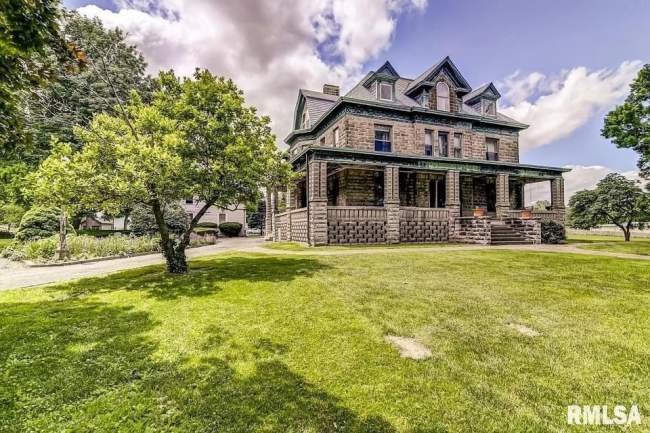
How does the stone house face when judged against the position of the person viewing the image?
facing the viewer and to the right of the viewer

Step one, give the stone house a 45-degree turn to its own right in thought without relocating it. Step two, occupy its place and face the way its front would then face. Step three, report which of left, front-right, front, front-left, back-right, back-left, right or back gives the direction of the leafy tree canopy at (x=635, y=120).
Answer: left

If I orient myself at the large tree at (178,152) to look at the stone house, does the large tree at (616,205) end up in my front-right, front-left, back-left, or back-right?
front-right

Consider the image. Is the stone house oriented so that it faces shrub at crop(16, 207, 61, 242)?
no

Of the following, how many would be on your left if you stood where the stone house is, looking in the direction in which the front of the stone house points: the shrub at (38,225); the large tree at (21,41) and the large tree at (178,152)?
0

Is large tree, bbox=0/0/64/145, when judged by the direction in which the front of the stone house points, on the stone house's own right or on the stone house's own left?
on the stone house's own right

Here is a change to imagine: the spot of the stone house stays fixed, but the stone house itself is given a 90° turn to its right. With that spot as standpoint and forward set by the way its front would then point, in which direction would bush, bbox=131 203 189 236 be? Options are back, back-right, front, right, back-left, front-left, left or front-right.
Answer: front-right

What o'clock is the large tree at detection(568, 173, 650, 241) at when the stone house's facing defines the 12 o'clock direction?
The large tree is roughly at 10 o'clock from the stone house.

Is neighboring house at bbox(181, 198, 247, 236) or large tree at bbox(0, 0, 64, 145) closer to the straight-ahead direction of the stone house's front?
the large tree

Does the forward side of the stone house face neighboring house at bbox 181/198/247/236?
no

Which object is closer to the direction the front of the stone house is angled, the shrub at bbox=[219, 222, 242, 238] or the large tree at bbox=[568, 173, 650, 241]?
the large tree

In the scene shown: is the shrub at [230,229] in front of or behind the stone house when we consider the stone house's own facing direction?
behind

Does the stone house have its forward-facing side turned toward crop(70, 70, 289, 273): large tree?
no
